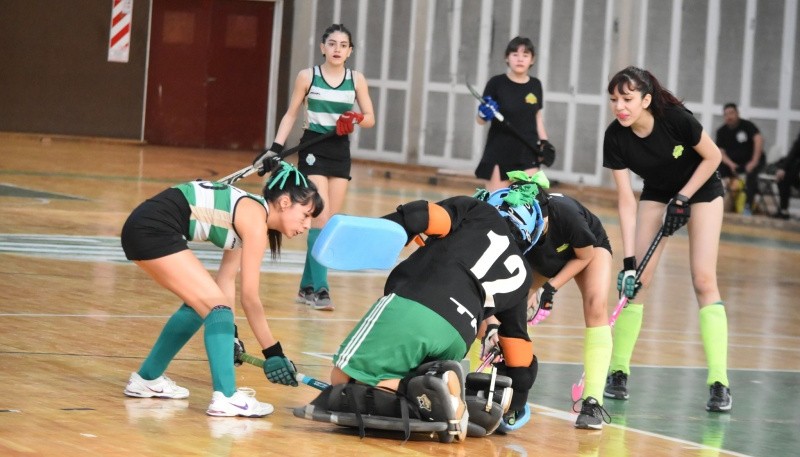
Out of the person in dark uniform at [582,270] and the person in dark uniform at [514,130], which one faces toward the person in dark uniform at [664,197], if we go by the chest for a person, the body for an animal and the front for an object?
the person in dark uniform at [514,130]

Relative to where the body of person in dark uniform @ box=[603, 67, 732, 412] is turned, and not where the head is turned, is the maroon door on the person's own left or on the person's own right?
on the person's own right

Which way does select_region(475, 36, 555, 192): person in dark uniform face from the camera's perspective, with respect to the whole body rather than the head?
toward the camera

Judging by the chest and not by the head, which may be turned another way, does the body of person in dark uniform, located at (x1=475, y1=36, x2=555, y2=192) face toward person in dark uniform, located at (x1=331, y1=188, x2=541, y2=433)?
yes

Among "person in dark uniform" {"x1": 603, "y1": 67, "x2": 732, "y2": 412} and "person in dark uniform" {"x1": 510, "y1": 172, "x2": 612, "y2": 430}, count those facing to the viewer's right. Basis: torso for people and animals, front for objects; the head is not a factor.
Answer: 0

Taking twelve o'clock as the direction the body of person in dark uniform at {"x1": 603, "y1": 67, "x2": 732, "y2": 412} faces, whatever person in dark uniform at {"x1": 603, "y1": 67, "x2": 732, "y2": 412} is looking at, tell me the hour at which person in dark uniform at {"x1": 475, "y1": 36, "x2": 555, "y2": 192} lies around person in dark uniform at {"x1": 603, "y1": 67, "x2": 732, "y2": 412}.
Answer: person in dark uniform at {"x1": 475, "y1": 36, "x2": 555, "y2": 192} is roughly at 4 o'clock from person in dark uniform at {"x1": 603, "y1": 67, "x2": 732, "y2": 412}.

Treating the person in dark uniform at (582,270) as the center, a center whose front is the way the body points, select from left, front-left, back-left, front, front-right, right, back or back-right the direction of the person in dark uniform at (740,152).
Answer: back-right

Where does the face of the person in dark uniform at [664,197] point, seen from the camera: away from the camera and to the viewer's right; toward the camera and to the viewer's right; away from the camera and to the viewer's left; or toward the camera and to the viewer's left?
toward the camera and to the viewer's left

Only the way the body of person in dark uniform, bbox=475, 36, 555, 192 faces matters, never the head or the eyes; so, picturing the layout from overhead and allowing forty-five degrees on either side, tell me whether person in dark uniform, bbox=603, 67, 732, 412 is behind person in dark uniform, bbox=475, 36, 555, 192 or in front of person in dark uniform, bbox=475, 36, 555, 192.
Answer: in front

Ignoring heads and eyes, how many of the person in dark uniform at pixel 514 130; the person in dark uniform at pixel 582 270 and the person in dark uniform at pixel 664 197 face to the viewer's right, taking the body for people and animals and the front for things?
0

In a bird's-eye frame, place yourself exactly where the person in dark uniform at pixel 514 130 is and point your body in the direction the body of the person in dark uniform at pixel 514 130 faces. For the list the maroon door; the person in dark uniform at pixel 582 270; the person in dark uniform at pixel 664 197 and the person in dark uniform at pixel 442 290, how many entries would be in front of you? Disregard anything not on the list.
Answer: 3

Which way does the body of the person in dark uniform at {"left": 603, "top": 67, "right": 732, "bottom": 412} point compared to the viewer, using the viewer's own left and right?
facing the viewer and to the left of the viewer

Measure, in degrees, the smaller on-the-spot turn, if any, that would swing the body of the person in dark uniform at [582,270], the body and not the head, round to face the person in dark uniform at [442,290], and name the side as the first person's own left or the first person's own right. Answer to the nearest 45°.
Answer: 0° — they already face them
